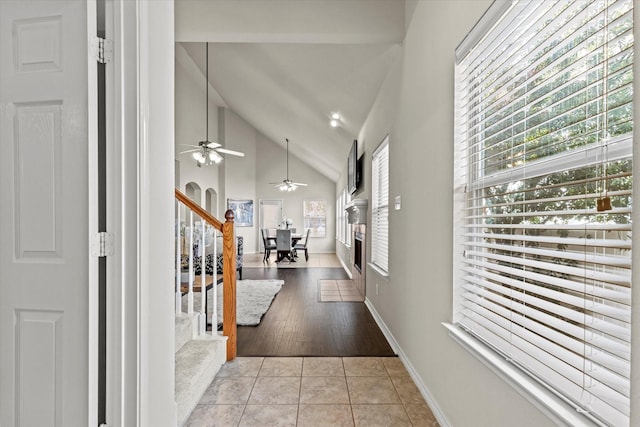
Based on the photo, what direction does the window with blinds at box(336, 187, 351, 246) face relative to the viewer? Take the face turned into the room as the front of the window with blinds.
to the viewer's left

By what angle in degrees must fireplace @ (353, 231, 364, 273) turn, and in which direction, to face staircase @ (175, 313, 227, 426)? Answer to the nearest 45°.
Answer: approximately 90° to its left

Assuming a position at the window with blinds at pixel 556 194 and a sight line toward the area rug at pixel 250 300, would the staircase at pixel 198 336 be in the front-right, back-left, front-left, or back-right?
front-left

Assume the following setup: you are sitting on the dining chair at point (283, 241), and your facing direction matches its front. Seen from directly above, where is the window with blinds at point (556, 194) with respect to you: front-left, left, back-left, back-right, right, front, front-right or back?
back

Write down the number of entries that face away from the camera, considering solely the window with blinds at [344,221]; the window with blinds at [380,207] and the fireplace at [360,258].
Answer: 0

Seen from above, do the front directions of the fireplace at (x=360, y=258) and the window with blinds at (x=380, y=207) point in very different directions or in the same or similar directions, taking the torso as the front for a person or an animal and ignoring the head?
same or similar directions

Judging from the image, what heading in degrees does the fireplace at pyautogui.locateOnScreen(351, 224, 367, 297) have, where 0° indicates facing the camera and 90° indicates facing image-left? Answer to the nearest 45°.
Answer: approximately 90°

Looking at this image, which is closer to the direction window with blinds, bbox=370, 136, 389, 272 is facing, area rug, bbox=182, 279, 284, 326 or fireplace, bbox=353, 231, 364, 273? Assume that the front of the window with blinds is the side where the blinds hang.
the area rug

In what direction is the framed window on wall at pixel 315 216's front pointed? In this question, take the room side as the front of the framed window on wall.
toward the camera

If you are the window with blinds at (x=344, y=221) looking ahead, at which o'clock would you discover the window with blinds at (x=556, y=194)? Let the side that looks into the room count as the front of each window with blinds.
the window with blinds at (x=556, y=194) is roughly at 9 o'clock from the window with blinds at (x=344, y=221).

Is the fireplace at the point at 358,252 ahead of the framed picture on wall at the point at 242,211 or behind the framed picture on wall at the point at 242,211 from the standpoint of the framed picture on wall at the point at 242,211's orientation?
ahead

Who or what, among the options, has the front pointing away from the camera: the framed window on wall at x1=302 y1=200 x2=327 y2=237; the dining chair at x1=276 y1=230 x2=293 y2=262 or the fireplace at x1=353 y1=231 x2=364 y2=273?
the dining chair

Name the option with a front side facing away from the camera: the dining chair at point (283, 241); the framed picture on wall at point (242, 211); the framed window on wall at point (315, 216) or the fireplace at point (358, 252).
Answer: the dining chair

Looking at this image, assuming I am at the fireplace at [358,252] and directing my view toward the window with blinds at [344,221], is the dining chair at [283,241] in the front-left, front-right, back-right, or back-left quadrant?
front-left

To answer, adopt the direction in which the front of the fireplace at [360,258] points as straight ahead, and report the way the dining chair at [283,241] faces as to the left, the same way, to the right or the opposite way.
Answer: to the right

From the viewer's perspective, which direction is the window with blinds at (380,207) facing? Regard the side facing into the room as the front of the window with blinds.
to the viewer's left

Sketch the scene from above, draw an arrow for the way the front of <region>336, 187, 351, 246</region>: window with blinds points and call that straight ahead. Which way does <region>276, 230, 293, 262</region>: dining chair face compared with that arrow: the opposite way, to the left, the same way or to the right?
to the right
